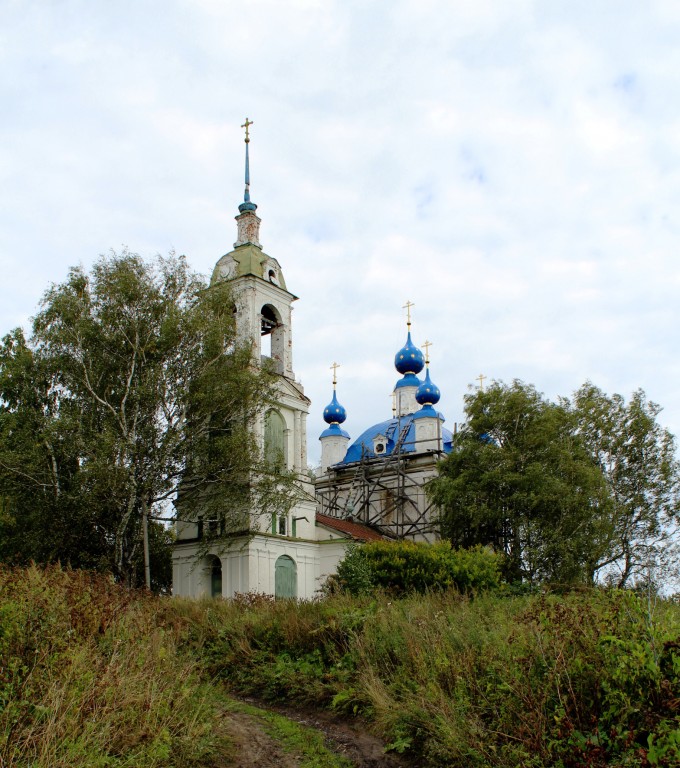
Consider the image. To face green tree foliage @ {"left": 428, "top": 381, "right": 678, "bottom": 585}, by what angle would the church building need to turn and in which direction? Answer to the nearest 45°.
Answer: approximately 135° to its left

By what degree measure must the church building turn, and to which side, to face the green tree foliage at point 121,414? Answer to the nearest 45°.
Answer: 0° — it already faces it

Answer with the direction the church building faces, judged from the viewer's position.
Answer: facing the viewer and to the left of the viewer

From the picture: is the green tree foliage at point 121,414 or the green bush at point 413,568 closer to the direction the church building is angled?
the green tree foliage

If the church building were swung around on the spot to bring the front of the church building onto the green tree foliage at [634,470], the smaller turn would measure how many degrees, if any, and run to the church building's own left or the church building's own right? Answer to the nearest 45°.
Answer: approximately 135° to the church building's own left

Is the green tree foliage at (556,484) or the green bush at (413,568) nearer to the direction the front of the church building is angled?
the green bush

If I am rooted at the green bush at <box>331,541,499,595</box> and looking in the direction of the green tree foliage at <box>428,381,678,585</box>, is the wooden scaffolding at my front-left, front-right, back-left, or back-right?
front-left
